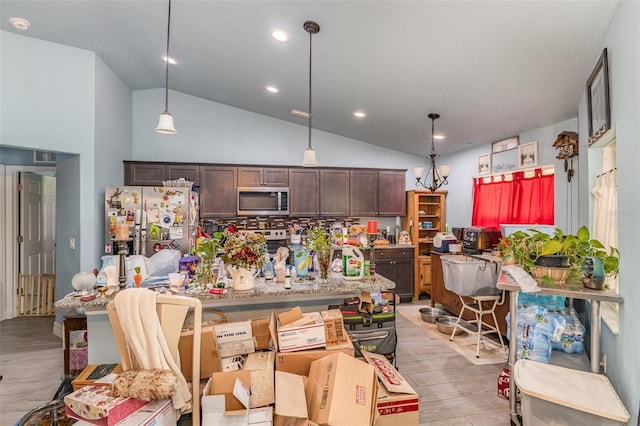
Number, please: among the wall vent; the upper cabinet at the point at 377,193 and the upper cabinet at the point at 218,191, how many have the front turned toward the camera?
3

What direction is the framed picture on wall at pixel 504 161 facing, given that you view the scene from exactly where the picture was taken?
facing the viewer and to the left of the viewer

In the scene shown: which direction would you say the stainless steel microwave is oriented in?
toward the camera

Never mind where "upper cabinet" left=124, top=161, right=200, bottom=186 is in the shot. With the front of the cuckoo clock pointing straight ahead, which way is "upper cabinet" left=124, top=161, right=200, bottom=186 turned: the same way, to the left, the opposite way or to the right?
to the left

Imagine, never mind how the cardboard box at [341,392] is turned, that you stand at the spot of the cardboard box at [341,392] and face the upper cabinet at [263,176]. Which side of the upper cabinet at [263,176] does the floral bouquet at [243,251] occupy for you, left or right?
left

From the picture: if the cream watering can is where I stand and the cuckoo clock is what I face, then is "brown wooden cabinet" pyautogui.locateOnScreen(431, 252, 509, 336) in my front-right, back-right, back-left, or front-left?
front-left

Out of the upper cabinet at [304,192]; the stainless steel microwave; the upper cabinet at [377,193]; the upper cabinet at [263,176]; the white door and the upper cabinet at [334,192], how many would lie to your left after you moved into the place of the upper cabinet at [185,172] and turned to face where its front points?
5

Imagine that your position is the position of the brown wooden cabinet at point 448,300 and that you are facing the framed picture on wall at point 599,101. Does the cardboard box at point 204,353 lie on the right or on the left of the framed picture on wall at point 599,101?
right

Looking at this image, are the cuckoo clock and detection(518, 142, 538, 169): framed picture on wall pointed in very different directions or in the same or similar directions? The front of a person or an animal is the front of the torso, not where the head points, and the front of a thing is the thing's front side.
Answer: same or similar directions

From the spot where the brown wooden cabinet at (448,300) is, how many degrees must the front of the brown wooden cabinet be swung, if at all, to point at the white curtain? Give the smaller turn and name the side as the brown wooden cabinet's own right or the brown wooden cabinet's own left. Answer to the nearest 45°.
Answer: approximately 90° to the brown wooden cabinet's own left

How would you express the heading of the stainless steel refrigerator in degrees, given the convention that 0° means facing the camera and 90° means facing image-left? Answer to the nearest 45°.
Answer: approximately 0°

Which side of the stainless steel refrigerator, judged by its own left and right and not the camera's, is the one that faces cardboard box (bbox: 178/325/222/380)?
front

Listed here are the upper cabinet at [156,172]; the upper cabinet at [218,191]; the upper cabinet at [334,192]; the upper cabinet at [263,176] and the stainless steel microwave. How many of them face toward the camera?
5

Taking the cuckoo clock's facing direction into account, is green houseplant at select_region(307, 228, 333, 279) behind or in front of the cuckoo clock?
in front

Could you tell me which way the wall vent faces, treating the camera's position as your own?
facing the viewer

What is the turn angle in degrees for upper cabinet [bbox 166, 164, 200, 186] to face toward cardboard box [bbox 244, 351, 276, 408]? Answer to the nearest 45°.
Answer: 0° — it already faces it

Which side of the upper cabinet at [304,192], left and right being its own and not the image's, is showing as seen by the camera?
front

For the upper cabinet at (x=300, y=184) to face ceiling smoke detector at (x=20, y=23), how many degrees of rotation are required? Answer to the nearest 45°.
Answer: approximately 45° to its right

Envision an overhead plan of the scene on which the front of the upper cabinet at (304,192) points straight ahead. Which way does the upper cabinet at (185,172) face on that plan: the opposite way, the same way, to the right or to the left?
the same way
